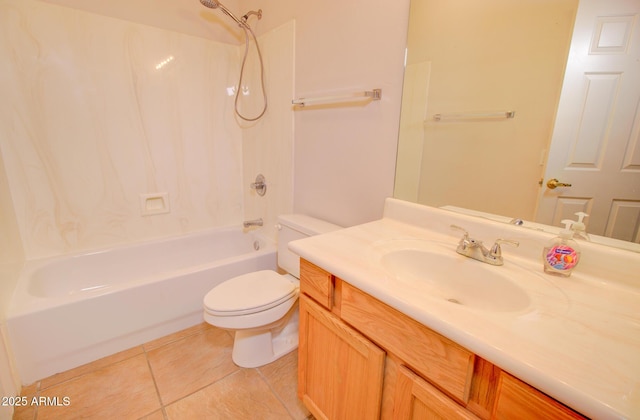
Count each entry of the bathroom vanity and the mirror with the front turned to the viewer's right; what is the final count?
0

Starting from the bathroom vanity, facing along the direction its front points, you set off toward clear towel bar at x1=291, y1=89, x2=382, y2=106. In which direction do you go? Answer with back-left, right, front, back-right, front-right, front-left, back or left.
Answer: right

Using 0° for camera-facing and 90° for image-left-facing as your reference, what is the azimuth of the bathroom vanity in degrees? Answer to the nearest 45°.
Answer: approximately 45°

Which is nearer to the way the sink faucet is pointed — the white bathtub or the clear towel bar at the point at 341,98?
the white bathtub

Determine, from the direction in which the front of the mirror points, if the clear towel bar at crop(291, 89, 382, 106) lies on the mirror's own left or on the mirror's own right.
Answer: on the mirror's own right

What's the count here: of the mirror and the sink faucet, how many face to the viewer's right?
0

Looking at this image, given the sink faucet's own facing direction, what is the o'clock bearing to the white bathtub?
The white bathtub is roughly at 1 o'clock from the sink faucet.

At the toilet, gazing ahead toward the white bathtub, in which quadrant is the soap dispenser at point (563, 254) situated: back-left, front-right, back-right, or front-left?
back-left

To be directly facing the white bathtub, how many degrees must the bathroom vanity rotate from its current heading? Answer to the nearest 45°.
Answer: approximately 45° to its right

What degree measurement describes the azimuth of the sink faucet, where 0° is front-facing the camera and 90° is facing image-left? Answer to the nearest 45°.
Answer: approximately 45°
